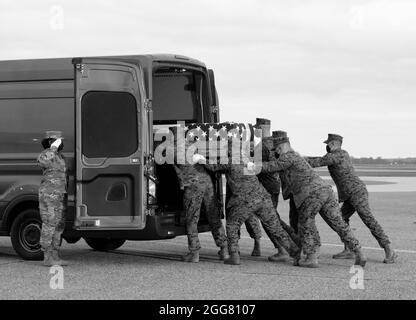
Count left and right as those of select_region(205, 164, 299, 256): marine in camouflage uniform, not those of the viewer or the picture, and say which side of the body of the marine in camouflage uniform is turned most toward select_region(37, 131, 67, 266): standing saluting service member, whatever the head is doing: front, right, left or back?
front

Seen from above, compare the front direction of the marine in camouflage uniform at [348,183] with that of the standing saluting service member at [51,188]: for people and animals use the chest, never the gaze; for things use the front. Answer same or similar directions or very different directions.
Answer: very different directions

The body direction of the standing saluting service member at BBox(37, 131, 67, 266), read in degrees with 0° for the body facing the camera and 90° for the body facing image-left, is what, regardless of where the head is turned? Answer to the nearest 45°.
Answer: approximately 270°

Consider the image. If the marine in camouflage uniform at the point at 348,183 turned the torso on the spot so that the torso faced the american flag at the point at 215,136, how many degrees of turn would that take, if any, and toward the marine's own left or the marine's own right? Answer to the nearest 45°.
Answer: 0° — they already face it

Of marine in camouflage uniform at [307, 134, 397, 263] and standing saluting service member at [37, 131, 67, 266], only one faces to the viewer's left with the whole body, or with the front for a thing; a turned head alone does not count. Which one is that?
the marine in camouflage uniform

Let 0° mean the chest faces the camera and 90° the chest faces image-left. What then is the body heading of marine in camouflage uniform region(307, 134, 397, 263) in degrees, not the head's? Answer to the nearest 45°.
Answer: approximately 90°

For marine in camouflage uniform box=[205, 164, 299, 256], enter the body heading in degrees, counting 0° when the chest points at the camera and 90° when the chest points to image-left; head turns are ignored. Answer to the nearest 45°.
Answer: approximately 90°

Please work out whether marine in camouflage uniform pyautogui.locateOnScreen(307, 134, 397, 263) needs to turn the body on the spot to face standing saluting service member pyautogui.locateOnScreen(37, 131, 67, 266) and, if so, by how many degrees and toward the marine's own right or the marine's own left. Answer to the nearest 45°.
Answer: approximately 45° to the marine's own left

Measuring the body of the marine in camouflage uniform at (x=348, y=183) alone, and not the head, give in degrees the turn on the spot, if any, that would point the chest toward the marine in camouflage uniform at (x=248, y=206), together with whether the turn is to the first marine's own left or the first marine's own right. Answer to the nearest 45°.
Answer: approximately 45° to the first marine's own left

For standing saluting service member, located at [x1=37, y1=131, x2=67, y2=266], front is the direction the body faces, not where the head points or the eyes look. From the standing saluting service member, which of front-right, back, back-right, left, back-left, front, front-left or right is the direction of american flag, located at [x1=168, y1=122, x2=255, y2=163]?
front

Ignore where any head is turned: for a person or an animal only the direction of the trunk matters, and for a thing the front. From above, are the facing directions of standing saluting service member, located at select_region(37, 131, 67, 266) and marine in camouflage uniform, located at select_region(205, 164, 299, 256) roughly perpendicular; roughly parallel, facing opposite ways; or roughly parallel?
roughly parallel, facing opposite ways

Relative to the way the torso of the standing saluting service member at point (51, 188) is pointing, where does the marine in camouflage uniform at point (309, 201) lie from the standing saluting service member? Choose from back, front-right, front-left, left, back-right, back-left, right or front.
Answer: front

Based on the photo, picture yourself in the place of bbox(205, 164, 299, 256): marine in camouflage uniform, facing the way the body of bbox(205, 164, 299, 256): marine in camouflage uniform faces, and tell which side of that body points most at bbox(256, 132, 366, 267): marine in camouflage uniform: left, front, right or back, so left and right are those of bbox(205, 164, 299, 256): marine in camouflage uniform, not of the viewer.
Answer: back

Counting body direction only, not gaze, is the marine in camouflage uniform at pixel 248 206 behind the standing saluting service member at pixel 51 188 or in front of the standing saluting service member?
in front

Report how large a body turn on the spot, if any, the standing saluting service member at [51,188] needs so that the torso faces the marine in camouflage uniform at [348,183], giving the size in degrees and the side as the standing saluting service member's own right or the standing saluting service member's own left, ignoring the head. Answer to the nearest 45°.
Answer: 0° — they already face them

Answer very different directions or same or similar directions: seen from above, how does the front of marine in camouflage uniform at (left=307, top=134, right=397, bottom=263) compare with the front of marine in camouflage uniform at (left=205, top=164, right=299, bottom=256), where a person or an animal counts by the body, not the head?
same or similar directions

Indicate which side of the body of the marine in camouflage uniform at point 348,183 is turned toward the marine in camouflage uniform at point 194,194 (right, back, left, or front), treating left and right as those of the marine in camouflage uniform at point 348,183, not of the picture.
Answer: front
